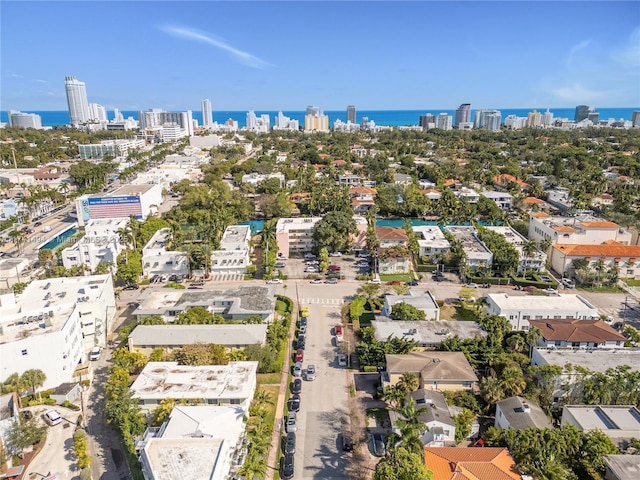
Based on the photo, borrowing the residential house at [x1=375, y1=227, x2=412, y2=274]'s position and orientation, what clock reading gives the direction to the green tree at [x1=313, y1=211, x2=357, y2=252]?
The green tree is roughly at 4 o'clock from the residential house.

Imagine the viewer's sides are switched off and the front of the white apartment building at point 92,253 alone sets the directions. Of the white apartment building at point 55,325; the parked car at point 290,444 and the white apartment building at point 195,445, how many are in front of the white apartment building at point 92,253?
3

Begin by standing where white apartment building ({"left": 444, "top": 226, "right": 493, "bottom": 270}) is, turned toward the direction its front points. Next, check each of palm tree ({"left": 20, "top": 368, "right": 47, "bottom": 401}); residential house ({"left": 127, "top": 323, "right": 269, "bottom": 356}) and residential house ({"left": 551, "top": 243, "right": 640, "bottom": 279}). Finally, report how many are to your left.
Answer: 1

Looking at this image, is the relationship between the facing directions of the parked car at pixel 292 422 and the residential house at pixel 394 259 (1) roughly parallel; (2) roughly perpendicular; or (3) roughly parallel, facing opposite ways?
roughly parallel

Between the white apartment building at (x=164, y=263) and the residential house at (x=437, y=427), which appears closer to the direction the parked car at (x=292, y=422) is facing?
the residential house

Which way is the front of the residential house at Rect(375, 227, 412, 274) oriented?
toward the camera

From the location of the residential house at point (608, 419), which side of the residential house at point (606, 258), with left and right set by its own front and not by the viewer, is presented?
front

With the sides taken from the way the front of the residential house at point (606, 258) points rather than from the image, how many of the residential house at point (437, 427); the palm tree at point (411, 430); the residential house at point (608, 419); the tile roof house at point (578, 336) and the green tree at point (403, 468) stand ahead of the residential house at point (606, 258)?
5

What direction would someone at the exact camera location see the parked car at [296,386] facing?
facing the viewer

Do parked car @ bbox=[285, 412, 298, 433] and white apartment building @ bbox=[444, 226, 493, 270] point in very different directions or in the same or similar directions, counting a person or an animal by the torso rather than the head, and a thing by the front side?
same or similar directions

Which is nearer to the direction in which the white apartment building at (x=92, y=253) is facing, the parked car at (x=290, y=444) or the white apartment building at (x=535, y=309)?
the parked car

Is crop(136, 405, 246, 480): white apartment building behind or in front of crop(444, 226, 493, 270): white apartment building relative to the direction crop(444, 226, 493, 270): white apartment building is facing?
in front

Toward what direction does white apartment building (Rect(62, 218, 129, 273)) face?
toward the camera

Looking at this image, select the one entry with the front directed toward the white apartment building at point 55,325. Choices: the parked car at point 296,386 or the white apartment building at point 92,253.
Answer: the white apartment building at point 92,253

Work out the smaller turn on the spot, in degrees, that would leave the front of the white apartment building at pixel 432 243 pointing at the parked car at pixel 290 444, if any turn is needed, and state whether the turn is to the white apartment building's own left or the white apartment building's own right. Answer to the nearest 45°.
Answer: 0° — it already faces it

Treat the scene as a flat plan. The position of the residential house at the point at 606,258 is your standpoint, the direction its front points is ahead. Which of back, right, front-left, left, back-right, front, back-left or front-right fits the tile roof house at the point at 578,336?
front

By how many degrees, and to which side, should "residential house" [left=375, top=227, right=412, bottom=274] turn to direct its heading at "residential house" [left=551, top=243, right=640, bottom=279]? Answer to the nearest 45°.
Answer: approximately 90° to its left

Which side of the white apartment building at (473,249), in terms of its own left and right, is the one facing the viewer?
front

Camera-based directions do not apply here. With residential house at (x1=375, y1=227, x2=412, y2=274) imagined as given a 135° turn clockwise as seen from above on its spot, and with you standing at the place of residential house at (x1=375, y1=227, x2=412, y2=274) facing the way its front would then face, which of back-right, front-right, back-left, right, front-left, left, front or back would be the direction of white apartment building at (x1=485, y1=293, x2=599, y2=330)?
back
